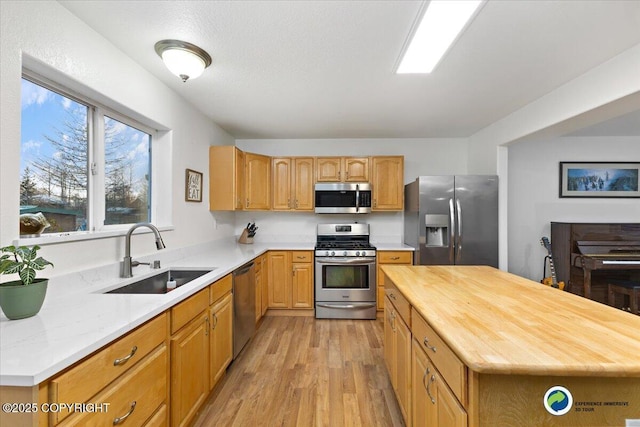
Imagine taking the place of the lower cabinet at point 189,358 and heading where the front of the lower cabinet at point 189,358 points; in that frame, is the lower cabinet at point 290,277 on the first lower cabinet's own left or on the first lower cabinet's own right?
on the first lower cabinet's own left

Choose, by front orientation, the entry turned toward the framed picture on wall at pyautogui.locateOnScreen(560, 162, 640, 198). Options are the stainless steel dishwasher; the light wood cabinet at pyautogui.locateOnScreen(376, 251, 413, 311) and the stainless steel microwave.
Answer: the stainless steel dishwasher

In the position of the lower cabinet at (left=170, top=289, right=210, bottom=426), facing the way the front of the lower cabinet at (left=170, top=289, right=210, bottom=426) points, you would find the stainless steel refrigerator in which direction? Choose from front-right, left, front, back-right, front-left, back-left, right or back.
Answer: front-left

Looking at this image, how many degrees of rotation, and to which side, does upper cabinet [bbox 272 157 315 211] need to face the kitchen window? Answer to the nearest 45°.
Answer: approximately 45° to its right

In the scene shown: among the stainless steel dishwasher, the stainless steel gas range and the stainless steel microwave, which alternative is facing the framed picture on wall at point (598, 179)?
the stainless steel dishwasher

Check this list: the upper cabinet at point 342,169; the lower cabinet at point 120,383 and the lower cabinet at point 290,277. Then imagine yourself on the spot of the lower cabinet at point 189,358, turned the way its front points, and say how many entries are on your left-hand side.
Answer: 2

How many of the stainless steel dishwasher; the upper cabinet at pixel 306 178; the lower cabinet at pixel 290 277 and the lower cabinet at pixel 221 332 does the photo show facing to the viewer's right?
2

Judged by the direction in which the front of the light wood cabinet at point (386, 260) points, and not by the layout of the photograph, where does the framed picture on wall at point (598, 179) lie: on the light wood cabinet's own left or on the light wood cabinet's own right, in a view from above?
on the light wood cabinet's own left

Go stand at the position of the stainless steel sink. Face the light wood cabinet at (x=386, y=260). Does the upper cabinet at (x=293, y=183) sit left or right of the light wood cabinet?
left

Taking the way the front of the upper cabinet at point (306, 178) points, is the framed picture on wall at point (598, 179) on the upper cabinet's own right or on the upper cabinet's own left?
on the upper cabinet's own left

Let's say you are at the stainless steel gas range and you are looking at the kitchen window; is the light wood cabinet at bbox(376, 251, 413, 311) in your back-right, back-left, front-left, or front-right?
back-left

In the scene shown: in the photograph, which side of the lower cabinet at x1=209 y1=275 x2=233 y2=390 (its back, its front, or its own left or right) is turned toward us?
right

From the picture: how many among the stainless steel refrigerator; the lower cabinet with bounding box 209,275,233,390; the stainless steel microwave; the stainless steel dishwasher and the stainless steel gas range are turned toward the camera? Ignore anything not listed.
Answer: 3

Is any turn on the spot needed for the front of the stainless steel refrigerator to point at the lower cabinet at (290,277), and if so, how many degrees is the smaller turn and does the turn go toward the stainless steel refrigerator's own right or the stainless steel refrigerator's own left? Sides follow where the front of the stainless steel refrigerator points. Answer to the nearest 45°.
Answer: approximately 90° to the stainless steel refrigerator's own right

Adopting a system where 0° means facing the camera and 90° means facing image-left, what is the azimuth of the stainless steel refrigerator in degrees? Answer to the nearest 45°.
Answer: approximately 0°
